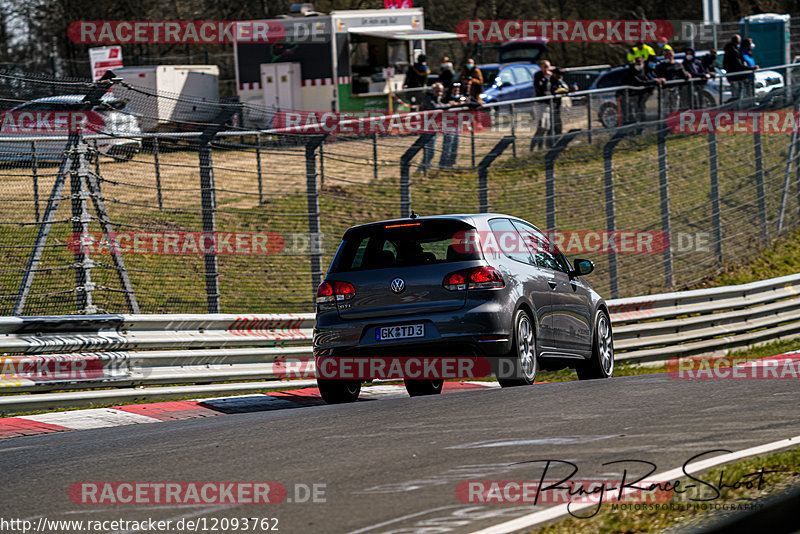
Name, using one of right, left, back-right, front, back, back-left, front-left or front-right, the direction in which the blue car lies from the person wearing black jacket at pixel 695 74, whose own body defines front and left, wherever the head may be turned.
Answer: back-right

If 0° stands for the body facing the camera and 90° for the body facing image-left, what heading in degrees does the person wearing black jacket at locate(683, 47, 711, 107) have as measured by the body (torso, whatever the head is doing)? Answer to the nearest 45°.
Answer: approximately 0°

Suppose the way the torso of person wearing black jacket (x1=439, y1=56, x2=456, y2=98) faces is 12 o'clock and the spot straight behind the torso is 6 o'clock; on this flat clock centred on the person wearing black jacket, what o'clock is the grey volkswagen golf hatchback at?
The grey volkswagen golf hatchback is roughly at 12 o'clock from the person wearing black jacket.

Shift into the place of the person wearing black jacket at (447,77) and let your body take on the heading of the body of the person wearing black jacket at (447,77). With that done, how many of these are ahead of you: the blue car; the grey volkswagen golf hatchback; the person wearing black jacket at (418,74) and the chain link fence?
2

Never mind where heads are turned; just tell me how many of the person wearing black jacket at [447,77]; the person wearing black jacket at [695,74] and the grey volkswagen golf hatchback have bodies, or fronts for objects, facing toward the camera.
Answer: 2

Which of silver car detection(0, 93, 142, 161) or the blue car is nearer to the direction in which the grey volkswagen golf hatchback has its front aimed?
the blue car

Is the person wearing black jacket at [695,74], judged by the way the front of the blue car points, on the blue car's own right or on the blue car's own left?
on the blue car's own left

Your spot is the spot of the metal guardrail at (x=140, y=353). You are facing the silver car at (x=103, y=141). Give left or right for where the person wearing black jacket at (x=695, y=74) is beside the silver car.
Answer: right
